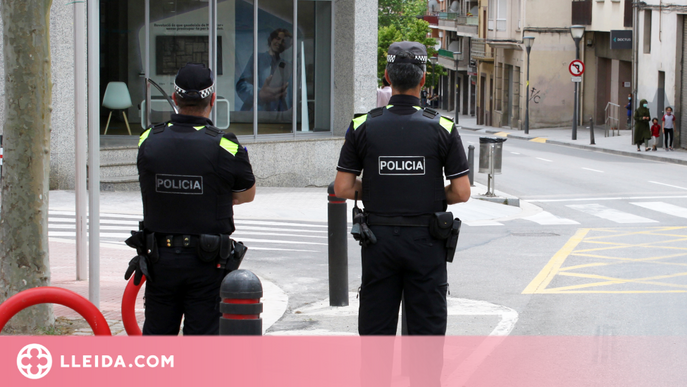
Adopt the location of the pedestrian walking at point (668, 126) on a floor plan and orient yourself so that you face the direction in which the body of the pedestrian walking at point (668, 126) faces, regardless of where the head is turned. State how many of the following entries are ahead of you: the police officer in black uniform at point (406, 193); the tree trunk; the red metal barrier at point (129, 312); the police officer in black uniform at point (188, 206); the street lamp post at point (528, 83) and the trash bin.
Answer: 5

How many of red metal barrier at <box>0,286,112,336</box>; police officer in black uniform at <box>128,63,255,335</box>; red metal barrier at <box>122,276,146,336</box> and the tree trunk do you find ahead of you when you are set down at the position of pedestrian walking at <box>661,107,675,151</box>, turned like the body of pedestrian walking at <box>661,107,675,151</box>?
4

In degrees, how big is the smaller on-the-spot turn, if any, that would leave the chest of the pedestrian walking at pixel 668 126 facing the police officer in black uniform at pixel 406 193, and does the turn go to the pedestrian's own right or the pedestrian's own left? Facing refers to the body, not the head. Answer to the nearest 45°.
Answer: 0° — they already face them

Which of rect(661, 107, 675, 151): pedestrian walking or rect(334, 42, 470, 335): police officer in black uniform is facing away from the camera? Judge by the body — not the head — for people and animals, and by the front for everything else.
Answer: the police officer in black uniform

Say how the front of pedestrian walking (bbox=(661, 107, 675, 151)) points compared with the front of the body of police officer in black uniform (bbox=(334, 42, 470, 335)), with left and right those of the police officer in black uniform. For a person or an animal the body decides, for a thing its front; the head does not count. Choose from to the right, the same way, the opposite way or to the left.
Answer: the opposite way

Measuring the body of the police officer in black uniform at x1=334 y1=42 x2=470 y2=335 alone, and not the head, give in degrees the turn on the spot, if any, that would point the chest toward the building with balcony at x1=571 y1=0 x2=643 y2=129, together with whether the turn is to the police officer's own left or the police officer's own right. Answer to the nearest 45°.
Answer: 0° — they already face it

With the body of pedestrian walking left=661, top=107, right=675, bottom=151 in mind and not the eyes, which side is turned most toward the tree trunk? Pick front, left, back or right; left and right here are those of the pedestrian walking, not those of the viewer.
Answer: front

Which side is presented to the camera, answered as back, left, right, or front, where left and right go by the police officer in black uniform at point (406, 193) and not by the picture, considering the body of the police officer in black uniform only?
back

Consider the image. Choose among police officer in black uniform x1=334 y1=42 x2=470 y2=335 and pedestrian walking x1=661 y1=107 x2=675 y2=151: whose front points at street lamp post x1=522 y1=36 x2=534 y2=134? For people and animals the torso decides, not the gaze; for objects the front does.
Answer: the police officer in black uniform

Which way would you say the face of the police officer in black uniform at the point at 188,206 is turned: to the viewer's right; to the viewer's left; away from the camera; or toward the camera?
away from the camera

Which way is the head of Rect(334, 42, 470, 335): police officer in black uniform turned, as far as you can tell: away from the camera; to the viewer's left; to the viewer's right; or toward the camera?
away from the camera

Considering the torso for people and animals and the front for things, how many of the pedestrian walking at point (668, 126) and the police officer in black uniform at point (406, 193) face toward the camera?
1
